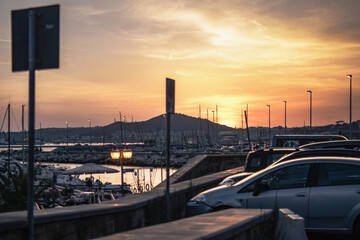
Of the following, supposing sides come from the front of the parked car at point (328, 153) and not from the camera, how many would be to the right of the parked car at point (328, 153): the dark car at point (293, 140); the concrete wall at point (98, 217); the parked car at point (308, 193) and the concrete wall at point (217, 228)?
1

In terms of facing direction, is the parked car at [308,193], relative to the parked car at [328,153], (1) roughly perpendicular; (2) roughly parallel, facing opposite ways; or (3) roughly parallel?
roughly parallel

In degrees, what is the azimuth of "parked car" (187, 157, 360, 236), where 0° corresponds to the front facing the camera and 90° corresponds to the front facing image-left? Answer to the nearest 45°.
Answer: approximately 90°

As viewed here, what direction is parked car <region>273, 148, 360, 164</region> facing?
to the viewer's left
